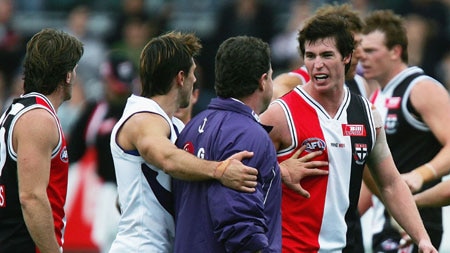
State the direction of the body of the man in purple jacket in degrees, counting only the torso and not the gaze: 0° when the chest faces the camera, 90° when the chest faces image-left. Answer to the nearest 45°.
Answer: approximately 225°

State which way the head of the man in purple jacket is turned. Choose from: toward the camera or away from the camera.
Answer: away from the camera
